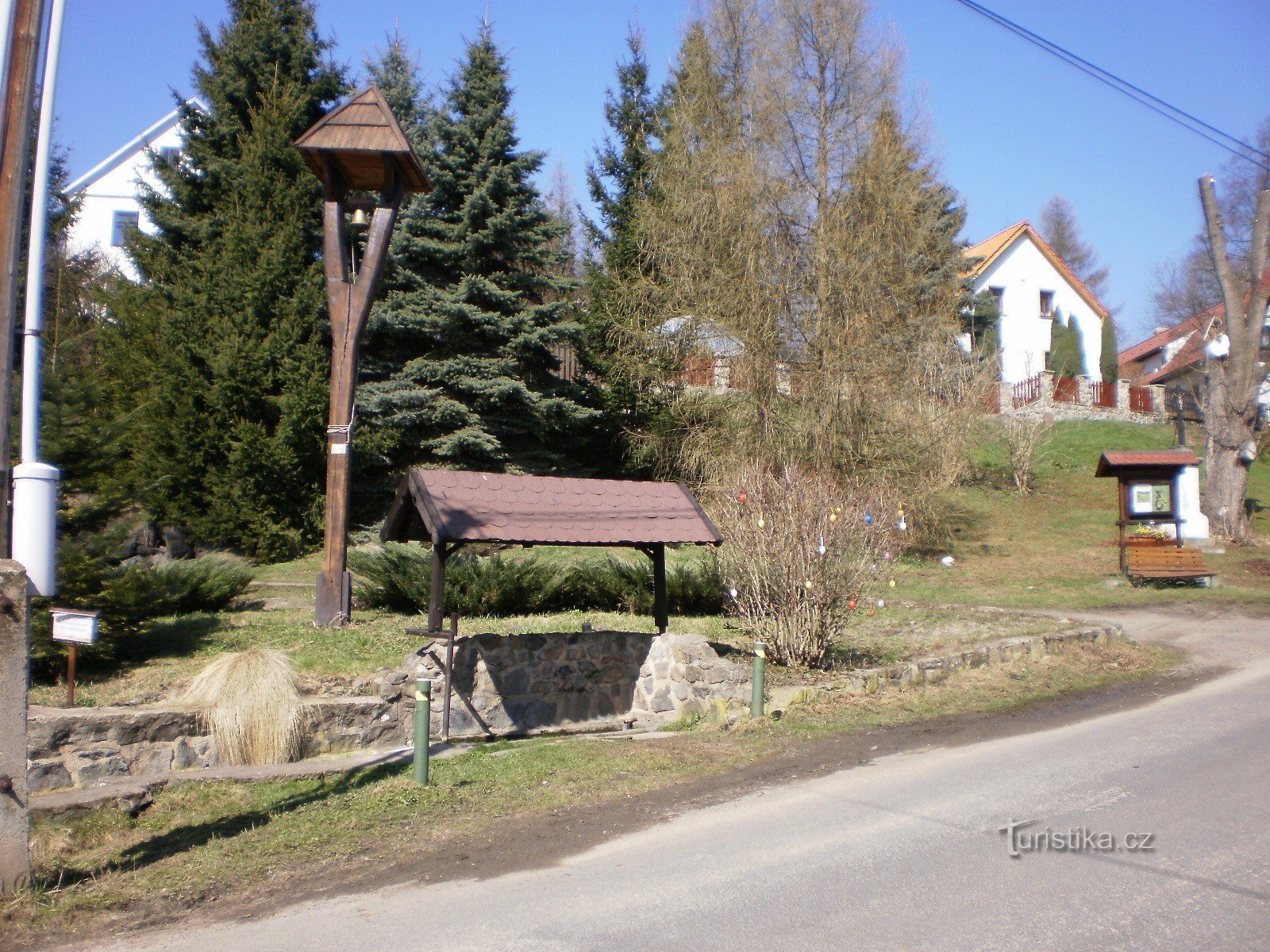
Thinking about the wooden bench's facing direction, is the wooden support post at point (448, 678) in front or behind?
in front

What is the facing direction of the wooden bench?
toward the camera

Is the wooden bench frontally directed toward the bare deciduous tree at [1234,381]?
no

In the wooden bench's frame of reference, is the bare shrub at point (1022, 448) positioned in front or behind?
behind

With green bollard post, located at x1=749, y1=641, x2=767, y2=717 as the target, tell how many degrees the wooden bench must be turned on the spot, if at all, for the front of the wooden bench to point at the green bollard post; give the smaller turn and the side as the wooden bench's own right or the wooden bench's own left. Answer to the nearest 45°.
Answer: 0° — it already faces it

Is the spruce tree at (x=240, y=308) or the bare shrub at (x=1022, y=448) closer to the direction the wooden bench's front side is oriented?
the spruce tree

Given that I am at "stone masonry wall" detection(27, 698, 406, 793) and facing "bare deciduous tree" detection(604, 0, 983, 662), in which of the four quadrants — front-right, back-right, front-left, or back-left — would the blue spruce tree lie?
front-left

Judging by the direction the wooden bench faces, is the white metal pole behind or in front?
in front

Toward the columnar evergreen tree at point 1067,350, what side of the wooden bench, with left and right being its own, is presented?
back

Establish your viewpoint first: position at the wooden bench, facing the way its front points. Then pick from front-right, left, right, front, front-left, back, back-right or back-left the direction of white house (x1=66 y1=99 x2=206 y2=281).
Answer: right

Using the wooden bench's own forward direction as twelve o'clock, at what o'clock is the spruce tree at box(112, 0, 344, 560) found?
The spruce tree is roughly at 2 o'clock from the wooden bench.

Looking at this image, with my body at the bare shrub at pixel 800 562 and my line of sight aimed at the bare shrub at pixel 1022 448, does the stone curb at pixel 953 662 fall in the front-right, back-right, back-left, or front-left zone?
front-right

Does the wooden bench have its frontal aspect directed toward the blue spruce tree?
no

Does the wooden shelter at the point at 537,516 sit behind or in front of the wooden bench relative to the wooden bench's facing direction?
in front

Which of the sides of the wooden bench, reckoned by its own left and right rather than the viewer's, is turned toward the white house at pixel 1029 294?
back

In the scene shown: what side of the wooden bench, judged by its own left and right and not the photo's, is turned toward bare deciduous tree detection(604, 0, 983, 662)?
right

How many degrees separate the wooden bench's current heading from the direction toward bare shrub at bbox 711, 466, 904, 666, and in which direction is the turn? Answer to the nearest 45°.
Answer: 0° — it already faces it
